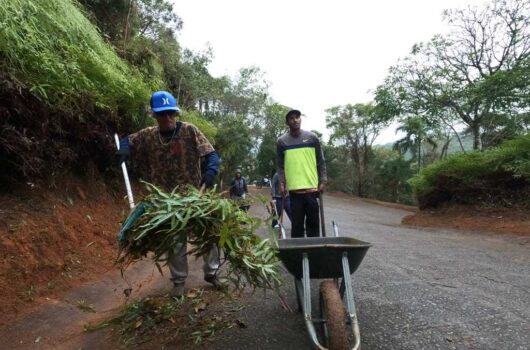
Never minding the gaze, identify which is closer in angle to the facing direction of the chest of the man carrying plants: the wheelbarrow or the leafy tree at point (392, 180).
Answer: the wheelbarrow

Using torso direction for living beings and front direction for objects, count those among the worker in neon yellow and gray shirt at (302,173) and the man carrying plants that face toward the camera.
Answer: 2

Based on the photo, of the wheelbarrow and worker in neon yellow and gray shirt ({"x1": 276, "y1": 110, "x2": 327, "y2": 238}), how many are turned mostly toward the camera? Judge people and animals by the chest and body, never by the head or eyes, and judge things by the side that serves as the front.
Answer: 2

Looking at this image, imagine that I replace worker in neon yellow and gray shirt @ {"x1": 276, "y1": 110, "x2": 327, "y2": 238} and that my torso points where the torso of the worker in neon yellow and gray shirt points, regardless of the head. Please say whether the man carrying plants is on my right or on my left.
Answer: on my right

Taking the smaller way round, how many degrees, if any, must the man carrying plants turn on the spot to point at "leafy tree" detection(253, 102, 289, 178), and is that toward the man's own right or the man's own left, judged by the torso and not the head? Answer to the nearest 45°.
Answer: approximately 180°

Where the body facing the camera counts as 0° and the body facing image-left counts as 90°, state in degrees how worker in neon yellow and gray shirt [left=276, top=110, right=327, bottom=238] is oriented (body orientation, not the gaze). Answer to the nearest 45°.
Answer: approximately 0°

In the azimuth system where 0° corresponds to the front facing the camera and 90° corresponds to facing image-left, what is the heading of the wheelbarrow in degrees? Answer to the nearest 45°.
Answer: approximately 0°

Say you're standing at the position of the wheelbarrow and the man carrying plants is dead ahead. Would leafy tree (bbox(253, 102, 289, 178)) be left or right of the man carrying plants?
right

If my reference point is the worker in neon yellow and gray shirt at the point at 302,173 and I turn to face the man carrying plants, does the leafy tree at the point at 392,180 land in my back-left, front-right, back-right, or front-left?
back-right

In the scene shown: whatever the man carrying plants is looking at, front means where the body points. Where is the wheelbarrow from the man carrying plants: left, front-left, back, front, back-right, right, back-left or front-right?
front-left

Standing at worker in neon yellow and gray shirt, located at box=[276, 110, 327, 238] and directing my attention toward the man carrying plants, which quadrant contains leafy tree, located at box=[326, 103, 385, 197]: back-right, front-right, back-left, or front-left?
back-right
